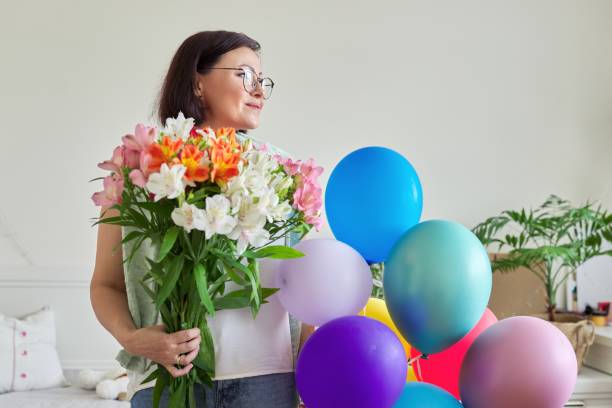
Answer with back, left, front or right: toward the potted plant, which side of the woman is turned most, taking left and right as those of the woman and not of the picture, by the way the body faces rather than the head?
left

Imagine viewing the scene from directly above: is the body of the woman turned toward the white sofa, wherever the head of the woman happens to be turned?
no

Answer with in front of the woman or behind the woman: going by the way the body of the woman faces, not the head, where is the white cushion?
behind

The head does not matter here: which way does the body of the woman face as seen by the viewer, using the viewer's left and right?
facing the viewer and to the right of the viewer
